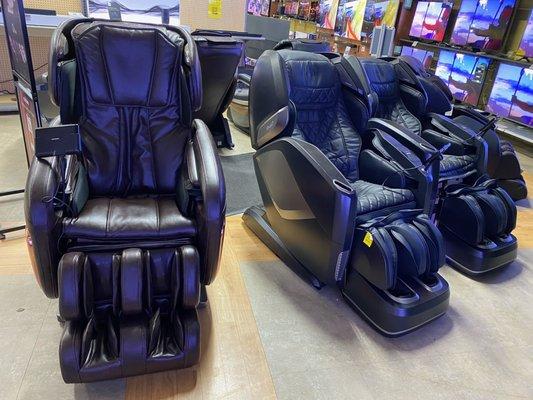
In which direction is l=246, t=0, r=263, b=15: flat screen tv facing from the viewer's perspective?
toward the camera

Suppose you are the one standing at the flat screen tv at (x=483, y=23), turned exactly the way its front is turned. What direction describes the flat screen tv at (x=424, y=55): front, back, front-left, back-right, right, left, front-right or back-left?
right

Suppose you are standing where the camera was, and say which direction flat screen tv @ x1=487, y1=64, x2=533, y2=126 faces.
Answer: facing the viewer and to the left of the viewer

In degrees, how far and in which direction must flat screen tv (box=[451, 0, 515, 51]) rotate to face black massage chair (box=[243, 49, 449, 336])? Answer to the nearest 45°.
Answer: approximately 45° to its left

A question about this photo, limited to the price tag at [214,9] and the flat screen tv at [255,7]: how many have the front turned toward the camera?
2

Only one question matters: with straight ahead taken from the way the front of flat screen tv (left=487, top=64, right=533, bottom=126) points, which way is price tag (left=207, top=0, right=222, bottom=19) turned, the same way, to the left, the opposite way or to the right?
to the left

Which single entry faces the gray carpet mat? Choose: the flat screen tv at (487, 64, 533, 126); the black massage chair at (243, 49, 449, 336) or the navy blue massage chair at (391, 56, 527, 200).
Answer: the flat screen tv

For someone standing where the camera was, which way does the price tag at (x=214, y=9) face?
facing the viewer

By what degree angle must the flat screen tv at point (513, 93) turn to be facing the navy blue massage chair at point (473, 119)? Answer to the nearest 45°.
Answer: approximately 45° to its left

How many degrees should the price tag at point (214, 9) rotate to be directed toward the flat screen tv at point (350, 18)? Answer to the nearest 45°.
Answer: approximately 135° to its left

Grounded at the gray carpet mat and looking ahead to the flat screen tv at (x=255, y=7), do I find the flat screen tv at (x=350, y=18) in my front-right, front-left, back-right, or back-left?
front-right

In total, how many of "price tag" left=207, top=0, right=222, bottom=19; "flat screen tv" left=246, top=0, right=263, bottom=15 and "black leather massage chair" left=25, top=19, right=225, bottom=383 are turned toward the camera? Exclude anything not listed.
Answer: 3

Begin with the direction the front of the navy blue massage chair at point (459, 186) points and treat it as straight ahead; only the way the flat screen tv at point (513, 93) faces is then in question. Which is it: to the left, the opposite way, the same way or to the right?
to the right

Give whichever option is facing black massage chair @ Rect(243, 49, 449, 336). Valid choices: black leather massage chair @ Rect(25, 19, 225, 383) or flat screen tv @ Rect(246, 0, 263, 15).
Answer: the flat screen tv

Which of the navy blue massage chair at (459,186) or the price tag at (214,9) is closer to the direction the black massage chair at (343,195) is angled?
the navy blue massage chair

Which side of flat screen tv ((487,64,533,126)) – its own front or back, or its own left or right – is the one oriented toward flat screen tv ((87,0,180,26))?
front
